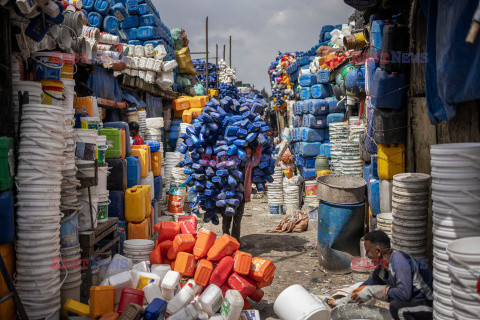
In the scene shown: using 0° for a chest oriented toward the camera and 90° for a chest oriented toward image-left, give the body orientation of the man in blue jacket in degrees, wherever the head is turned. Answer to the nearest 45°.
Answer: approximately 90°

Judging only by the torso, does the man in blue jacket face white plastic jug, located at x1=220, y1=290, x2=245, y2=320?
yes

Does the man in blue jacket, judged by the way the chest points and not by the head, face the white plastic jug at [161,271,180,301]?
yes

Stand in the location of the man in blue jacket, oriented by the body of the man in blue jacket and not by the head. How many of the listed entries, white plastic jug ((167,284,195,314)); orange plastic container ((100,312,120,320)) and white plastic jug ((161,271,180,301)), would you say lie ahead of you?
3

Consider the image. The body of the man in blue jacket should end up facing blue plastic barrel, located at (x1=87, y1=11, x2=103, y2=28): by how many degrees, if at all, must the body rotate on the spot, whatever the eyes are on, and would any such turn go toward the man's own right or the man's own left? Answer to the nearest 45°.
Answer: approximately 45° to the man's own right

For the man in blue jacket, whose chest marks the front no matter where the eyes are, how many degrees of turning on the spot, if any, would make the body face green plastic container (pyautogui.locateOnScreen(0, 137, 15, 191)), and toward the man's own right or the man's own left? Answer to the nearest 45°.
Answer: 0° — they already face it

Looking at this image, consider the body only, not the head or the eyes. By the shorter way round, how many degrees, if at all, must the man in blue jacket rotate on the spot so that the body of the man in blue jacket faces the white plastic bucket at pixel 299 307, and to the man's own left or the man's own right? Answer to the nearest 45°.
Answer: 0° — they already face it
